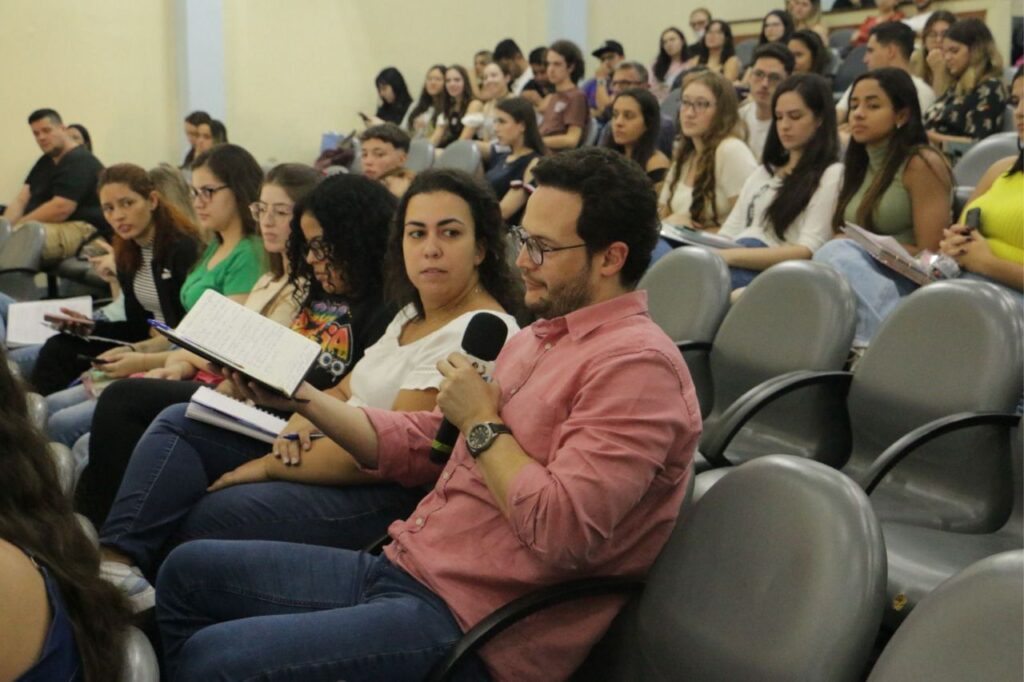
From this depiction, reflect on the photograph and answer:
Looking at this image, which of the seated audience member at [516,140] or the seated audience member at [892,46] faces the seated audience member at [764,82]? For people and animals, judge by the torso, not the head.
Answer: the seated audience member at [892,46]

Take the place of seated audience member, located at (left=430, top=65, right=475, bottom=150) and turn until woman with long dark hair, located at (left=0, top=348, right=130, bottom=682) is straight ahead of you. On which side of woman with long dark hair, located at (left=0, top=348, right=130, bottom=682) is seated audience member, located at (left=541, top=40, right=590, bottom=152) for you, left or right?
left

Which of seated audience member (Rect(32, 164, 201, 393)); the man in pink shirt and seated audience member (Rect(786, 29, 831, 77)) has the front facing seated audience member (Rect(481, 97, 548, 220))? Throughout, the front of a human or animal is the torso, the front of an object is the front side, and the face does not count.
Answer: seated audience member (Rect(786, 29, 831, 77))

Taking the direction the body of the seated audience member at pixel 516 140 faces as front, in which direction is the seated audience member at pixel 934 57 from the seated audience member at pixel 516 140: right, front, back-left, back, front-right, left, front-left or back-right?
back-left

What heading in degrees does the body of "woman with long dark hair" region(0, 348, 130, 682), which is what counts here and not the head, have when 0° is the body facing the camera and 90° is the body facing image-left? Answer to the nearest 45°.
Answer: approximately 90°

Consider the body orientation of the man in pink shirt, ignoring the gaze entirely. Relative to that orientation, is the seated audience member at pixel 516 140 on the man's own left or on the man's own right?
on the man's own right

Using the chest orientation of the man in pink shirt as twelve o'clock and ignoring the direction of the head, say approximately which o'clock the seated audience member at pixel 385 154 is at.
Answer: The seated audience member is roughly at 3 o'clock from the man in pink shirt.

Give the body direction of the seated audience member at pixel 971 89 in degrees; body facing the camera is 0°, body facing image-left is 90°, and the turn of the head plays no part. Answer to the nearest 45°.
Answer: approximately 45°

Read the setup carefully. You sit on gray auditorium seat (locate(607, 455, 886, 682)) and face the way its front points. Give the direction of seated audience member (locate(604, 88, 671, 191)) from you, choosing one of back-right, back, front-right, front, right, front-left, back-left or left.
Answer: back-right
